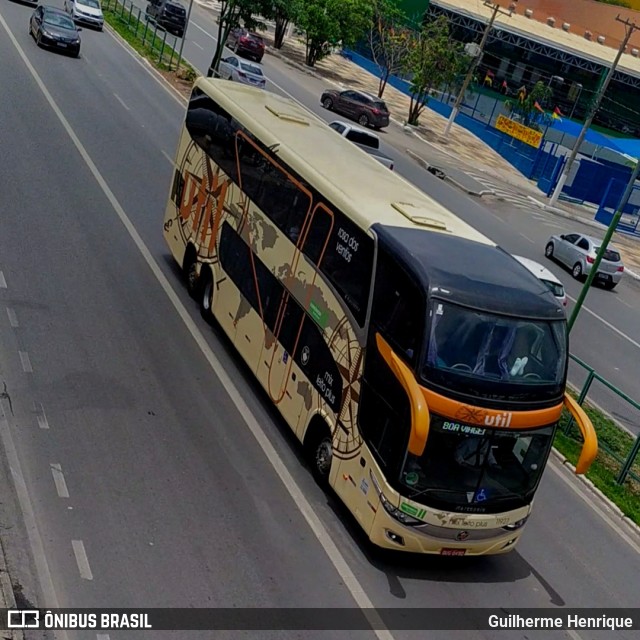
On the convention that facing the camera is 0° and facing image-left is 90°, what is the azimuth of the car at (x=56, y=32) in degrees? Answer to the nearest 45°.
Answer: approximately 315°

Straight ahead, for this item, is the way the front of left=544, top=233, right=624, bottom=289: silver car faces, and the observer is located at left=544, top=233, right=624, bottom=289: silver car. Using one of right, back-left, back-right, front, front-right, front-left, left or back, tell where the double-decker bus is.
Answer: back-left

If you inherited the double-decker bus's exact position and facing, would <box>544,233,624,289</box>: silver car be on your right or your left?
on your left

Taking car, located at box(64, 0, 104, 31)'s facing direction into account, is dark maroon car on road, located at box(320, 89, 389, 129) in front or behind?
in front

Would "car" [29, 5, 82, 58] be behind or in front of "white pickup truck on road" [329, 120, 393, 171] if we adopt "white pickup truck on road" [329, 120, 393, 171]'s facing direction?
in front

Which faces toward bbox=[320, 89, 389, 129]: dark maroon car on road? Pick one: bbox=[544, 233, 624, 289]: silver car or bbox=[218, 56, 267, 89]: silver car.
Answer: bbox=[544, 233, 624, 289]: silver car

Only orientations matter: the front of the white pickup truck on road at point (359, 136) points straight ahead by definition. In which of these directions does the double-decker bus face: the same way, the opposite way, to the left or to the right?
the opposite way

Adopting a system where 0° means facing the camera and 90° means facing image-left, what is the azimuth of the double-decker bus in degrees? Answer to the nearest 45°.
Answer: approximately 315°

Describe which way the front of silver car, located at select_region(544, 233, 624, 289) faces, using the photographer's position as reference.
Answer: facing away from the viewer and to the left of the viewer

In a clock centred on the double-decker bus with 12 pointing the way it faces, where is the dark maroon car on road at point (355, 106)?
The dark maroon car on road is roughly at 7 o'clock from the double-decker bus.

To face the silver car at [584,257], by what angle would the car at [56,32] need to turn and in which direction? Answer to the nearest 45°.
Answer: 0° — it already faces it

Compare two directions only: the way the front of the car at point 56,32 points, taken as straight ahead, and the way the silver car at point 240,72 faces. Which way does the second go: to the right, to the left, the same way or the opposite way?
the opposite way

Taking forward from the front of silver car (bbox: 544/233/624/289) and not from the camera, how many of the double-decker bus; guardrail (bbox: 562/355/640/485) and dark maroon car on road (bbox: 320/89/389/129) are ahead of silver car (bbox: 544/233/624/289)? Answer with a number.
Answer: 1

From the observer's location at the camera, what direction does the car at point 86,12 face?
facing the viewer and to the right of the viewer
